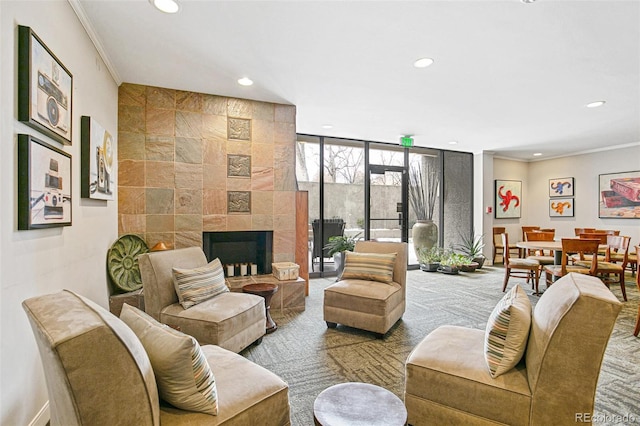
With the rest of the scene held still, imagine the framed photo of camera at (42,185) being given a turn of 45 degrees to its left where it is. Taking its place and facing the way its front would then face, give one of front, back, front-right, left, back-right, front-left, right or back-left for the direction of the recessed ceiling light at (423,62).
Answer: front

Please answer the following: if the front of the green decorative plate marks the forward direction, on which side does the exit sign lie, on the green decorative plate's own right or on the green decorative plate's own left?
on the green decorative plate's own left

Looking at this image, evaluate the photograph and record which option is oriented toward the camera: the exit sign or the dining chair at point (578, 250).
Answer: the exit sign

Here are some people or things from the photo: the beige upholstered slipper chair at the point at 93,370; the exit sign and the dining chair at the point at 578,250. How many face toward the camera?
1

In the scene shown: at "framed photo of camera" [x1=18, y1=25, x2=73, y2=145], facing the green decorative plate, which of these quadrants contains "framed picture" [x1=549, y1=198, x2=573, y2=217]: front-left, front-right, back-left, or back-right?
front-right

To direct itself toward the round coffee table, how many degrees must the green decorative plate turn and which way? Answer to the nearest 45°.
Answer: approximately 45° to its right

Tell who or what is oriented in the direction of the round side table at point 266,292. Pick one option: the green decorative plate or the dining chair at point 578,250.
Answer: the green decorative plate

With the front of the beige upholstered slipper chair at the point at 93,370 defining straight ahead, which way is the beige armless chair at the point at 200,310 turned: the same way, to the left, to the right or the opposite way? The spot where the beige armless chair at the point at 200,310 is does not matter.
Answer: to the right

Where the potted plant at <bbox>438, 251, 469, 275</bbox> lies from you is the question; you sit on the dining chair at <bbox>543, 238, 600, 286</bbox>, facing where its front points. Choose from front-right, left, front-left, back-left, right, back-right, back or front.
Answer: front

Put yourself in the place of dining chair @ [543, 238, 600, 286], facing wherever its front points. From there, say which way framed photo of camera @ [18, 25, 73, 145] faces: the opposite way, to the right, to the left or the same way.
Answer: to the right

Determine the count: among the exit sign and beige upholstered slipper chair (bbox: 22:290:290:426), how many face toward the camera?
1

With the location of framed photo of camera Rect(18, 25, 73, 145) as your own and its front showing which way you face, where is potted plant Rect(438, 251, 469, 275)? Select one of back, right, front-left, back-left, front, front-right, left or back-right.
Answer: front-left

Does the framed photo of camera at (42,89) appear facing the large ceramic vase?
no

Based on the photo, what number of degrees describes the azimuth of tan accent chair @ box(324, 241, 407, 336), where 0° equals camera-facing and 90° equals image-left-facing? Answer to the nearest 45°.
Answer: approximately 45°

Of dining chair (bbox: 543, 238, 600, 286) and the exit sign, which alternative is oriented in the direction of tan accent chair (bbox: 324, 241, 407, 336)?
the exit sign

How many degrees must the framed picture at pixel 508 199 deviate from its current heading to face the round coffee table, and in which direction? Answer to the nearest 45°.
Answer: approximately 45° to its right

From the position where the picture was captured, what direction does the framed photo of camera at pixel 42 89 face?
facing the viewer and to the right of the viewer

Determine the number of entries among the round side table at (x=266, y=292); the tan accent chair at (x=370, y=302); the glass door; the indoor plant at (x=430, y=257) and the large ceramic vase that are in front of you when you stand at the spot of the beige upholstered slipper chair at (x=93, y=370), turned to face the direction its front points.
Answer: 5
